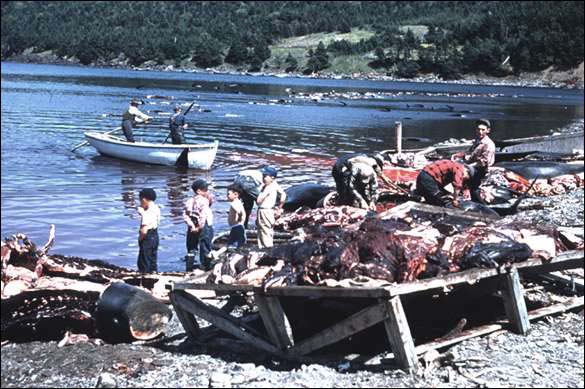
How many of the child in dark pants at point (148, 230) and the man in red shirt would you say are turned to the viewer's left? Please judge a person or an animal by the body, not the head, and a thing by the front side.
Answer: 1

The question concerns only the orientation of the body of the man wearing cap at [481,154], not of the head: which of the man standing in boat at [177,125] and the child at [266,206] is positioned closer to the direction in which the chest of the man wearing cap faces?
the child

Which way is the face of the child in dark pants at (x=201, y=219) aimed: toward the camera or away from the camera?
away from the camera

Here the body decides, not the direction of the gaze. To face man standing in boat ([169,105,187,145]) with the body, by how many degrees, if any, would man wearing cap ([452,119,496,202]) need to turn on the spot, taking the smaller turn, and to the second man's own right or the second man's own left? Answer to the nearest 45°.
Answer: approximately 90° to the second man's own right

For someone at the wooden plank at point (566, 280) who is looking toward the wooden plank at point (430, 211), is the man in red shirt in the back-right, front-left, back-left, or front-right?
front-right

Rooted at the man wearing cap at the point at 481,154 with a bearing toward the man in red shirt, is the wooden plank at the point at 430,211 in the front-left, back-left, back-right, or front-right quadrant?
front-left

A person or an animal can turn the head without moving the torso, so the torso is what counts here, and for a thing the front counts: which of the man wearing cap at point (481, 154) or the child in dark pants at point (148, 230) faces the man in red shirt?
the man wearing cap

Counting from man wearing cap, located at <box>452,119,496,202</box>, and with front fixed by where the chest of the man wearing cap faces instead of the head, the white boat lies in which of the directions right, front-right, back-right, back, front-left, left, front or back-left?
right
